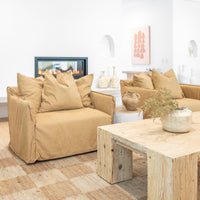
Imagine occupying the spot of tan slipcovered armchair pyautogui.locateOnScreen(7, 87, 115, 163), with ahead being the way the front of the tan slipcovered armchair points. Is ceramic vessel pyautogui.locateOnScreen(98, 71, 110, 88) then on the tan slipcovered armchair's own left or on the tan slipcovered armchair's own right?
on the tan slipcovered armchair's own left

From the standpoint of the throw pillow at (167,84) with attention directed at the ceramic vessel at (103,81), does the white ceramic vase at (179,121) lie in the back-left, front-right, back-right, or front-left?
back-left

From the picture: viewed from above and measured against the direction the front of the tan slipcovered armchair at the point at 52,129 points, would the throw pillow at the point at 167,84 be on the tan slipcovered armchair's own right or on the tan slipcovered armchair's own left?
on the tan slipcovered armchair's own left

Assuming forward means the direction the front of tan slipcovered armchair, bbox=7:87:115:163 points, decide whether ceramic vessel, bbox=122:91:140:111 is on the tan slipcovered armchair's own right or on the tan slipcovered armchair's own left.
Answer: on the tan slipcovered armchair's own left

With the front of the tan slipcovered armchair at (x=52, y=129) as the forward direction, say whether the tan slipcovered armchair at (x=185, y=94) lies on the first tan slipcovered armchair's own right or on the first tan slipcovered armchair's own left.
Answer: on the first tan slipcovered armchair's own left

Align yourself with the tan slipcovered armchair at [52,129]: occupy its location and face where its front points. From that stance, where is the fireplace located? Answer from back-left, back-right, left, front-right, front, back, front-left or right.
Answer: back-left

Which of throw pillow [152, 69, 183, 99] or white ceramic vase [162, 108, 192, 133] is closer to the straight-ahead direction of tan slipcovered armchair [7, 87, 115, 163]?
the white ceramic vase

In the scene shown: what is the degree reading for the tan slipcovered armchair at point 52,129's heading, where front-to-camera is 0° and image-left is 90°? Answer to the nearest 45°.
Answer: approximately 315°

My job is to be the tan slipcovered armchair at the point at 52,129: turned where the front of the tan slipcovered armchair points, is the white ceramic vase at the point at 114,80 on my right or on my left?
on my left
